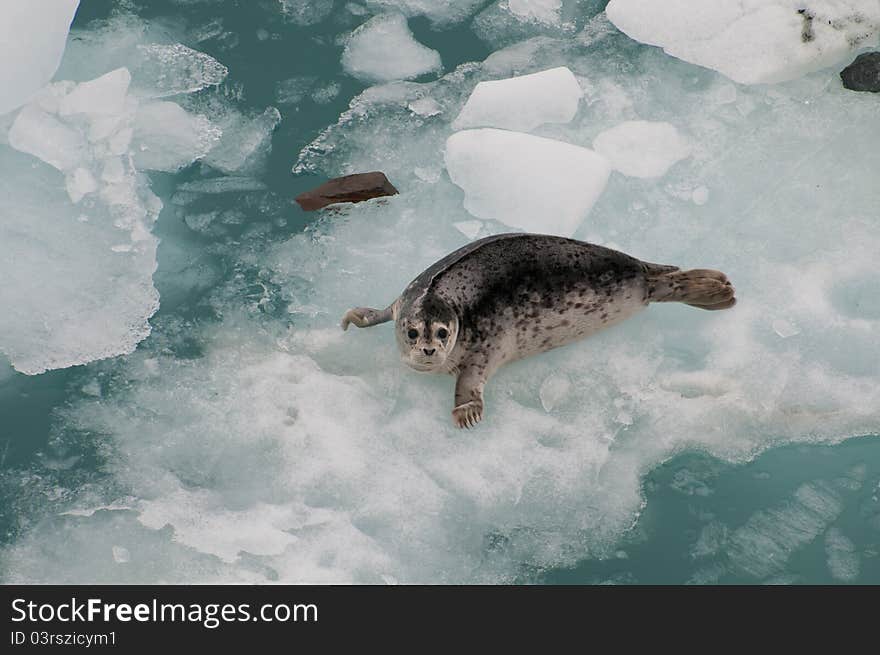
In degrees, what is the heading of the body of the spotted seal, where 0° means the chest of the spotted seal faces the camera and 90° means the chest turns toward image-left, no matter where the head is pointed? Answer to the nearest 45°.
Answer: approximately 45°

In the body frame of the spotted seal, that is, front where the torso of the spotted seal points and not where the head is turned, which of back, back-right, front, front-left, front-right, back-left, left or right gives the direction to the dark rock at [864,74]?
back

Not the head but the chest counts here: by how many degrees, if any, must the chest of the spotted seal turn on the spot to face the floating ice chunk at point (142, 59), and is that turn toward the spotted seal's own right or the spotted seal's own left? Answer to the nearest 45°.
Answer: approximately 90° to the spotted seal's own right

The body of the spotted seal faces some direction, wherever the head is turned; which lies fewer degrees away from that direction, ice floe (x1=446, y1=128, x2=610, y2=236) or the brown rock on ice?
the brown rock on ice

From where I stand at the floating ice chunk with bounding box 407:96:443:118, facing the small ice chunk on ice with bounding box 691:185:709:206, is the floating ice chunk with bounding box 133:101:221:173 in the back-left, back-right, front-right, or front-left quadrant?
back-right

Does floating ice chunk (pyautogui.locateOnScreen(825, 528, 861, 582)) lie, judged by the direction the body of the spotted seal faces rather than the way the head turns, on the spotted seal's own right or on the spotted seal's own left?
on the spotted seal's own left

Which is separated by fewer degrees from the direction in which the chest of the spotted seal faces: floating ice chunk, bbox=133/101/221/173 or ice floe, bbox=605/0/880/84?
the floating ice chunk

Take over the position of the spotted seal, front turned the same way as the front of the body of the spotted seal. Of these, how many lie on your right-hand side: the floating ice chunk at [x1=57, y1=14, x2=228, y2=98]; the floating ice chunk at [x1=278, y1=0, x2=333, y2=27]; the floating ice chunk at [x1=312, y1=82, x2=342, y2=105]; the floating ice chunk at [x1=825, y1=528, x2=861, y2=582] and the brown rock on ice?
4

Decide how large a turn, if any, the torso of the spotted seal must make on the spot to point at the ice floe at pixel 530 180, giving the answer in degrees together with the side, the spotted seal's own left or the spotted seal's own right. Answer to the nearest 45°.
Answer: approximately 135° to the spotted seal's own right

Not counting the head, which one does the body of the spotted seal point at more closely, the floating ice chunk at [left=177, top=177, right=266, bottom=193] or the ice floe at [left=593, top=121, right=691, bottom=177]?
the floating ice chunk

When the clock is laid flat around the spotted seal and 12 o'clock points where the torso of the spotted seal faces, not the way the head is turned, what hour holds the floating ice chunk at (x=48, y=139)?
The floating ice chunk is roughly at 2 o'clock from the spotted seal.

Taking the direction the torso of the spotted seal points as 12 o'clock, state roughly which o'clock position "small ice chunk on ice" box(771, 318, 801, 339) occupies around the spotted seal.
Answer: The small ice chunk on ice is roughly at 7 o'clock from the spotted seal.
